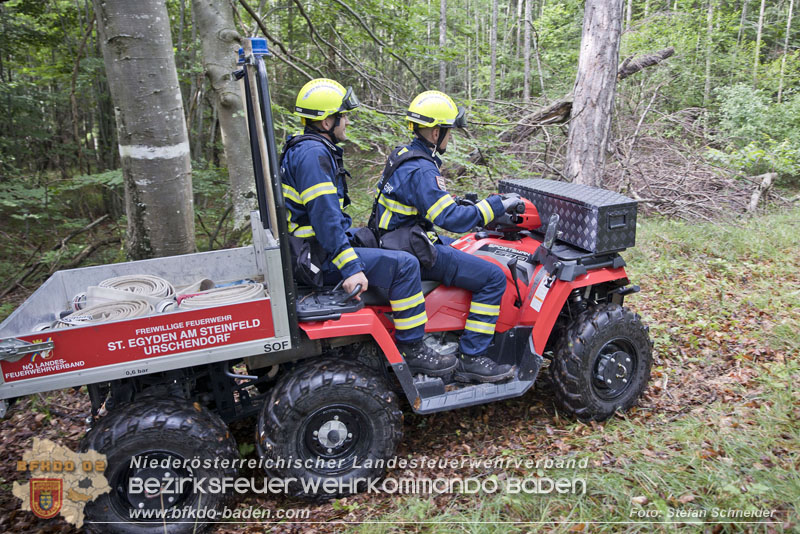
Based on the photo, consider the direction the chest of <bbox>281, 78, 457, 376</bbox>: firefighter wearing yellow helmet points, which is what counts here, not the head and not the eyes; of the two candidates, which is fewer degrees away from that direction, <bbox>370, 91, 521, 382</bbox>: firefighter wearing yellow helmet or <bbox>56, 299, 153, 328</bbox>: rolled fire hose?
the firefighter wearing yellow helmet

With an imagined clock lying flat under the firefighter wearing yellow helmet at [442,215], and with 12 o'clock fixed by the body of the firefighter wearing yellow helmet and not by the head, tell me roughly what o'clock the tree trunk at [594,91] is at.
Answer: The tree trunk is roughly at 10 o'clock from the firefighter wearing yellow helmet.

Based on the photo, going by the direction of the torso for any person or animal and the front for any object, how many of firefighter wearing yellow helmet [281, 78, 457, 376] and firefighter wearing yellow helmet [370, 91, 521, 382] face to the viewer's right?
2

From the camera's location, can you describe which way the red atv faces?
facing away from the viewer and to the right of the viewer

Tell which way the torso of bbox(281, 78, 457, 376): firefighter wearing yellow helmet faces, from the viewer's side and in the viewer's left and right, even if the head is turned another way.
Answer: facing to the right of the viewer

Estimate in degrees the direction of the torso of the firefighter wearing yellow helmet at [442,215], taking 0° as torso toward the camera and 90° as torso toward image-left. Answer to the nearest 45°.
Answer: approximately 270°

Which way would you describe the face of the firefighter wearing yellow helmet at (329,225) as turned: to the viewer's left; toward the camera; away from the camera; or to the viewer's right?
to the viewer's right

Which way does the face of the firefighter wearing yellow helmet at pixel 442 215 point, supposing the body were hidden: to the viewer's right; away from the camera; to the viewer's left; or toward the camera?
to the viewer's right

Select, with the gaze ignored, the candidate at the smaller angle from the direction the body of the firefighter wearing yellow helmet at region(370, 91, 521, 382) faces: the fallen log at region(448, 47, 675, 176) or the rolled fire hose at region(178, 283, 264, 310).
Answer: the fallen log

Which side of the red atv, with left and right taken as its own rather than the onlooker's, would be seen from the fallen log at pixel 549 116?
front

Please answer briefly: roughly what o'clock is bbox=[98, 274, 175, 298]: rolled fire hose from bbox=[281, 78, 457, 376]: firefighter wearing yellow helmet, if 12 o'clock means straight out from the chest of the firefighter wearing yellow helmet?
The rolled fire hose is roughly at 6 o'clock from the firefighter wearing yellow helmet.
